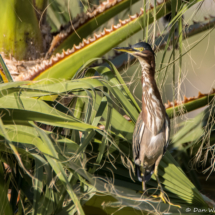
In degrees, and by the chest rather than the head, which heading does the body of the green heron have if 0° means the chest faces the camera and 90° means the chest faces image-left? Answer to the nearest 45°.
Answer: approximately 0°
